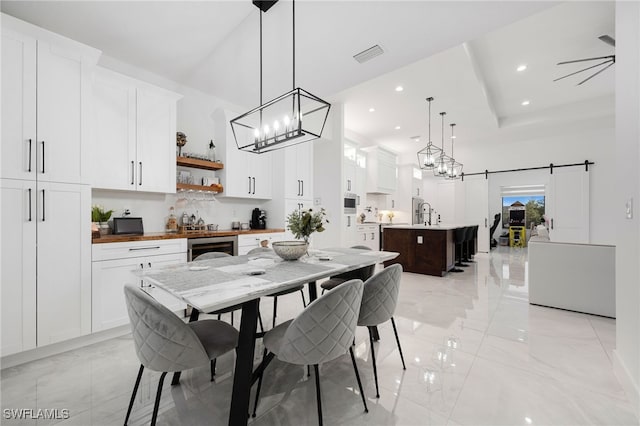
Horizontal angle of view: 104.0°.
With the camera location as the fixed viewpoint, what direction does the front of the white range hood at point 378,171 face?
facing the viewer and to the right of the viewer

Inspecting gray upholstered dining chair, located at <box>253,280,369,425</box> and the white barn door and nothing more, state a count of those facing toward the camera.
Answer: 1

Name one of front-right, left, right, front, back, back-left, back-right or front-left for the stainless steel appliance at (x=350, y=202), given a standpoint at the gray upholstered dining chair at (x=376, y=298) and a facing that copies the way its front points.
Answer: front-right

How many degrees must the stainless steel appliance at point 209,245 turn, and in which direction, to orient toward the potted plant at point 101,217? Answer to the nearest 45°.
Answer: approximately 135° to its right

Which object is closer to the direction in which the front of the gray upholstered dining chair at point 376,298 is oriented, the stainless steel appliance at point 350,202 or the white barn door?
the stainless steel appliance

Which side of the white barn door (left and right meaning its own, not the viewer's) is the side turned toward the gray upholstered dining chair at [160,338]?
front

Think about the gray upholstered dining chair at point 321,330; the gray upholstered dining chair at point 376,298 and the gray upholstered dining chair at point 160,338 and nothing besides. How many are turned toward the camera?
0

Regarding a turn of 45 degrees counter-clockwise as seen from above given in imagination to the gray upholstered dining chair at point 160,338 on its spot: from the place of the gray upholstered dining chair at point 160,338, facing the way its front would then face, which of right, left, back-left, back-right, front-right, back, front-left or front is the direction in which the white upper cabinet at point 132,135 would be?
front

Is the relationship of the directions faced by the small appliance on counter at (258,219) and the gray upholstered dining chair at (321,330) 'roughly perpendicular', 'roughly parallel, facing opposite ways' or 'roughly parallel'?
roughly parallel, facing opposite ways

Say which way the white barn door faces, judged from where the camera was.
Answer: facing the viewer

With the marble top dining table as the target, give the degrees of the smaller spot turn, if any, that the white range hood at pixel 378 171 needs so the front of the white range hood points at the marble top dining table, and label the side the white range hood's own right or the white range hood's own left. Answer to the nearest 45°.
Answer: approximately 45° to the white range hood's own right

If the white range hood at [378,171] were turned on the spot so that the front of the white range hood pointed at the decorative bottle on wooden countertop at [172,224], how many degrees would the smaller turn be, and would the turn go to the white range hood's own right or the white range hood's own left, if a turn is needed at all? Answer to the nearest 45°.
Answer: approximately 90° to the white range hood's own right

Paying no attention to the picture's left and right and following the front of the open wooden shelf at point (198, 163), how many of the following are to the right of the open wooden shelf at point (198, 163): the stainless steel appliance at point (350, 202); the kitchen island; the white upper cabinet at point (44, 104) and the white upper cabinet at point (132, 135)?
2

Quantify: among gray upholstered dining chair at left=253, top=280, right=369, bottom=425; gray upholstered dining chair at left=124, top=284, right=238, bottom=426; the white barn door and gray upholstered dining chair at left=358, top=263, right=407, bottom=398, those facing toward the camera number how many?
1

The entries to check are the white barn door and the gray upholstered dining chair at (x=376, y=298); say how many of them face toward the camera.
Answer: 1

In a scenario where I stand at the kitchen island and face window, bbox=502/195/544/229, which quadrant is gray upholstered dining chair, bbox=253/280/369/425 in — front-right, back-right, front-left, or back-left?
back-right

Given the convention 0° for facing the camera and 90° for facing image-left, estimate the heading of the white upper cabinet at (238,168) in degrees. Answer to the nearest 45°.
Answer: approximately 315°
